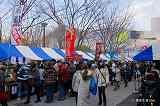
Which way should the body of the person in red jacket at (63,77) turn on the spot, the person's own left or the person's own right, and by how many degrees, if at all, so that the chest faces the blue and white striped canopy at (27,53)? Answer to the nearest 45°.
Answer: approximately 45° to the person's own left

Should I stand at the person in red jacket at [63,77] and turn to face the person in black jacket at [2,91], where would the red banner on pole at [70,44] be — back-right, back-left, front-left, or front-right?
back-right

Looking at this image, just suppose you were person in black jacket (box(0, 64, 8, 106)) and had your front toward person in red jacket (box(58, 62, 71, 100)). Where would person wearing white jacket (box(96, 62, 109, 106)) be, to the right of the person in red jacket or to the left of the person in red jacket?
right

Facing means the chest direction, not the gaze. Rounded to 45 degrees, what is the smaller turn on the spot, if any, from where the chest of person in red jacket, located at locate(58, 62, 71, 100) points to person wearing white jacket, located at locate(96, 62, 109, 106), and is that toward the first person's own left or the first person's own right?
approximately 135° to the first person's own right

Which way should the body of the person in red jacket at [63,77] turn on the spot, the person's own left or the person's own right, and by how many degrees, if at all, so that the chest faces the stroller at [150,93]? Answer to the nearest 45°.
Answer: approximately 135° to the person's own right

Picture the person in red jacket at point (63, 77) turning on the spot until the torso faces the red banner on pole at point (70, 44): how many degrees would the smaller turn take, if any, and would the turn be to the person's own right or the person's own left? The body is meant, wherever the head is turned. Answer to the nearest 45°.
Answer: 0° — they already face it

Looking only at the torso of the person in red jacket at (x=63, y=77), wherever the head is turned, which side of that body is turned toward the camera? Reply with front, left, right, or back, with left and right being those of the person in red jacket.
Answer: back

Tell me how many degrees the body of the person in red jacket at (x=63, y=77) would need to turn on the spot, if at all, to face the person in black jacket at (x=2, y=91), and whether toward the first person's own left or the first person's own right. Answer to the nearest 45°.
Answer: approximately 135° to the first person's own left
